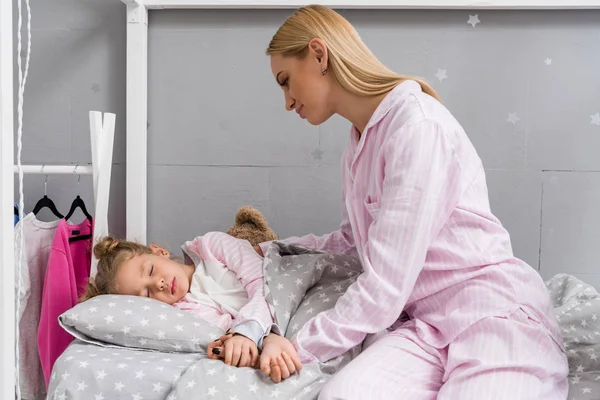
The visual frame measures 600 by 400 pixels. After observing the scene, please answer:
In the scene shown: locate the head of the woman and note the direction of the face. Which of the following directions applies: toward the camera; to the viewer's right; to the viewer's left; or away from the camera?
to the viewer's left

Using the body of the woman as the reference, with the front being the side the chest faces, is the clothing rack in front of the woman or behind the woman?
in front

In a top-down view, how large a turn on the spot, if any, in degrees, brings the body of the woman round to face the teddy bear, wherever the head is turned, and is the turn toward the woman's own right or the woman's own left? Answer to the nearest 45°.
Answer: approximately 45° to the woman's own right

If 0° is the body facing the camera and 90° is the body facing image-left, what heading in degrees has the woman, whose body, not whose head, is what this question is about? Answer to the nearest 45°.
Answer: approximately 90°

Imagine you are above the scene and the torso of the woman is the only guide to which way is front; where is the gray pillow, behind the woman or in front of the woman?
in front

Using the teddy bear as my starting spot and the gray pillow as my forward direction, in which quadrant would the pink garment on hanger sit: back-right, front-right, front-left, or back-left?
front-right

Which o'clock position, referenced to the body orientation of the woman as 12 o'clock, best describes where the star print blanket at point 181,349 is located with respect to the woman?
The star print blanket is roughly at 12 o'clock from the woman.
